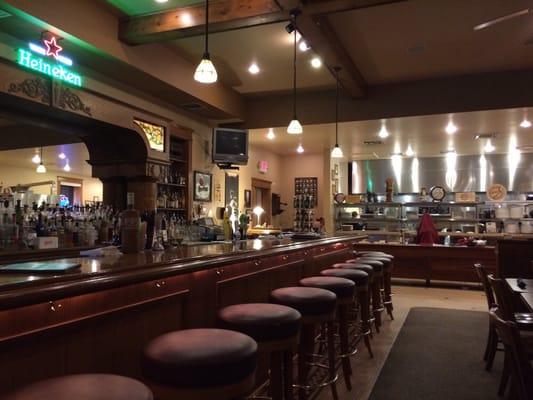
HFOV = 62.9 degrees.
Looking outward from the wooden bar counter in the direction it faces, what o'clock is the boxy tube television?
The boxy tube television is roughly at 8 o'clock from the wooden bar counter.

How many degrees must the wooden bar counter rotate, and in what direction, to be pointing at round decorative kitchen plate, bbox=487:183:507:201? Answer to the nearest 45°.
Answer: approximately 90° to its left

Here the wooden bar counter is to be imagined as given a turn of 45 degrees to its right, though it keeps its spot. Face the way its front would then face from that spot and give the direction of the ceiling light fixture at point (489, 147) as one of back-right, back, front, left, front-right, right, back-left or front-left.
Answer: back-left

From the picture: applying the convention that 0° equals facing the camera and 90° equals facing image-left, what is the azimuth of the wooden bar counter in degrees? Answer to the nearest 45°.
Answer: approximately 315°

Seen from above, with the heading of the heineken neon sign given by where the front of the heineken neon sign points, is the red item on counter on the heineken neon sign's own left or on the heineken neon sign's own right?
on the heineken neon sign's own left

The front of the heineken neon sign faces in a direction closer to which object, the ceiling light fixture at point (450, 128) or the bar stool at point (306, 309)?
the bar stool

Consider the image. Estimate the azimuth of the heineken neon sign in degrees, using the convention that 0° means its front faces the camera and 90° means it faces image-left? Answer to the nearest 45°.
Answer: approximately 315°

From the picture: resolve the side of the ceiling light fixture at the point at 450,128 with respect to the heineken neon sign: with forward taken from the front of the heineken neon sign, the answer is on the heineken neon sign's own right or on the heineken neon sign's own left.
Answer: on the heineken neon sign's own left

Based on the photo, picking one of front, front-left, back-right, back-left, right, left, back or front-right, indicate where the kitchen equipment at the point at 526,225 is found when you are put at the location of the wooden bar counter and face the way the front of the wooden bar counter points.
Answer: left

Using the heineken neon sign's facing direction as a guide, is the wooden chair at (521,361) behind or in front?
in front

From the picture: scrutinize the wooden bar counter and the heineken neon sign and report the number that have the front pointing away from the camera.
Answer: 0
